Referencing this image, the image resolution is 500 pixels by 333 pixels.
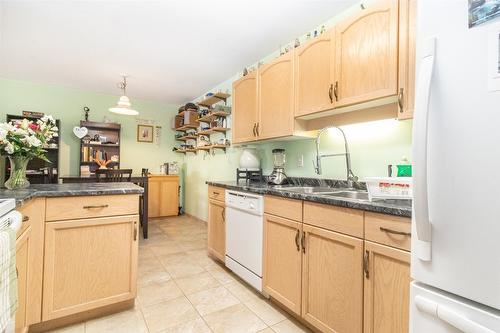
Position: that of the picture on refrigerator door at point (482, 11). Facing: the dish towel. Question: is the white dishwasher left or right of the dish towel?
right

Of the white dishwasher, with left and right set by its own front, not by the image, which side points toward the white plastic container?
left

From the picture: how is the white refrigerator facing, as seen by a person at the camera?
facing the viewer and to the left of the viewer

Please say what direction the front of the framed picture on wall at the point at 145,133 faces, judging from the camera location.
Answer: facing the viewer

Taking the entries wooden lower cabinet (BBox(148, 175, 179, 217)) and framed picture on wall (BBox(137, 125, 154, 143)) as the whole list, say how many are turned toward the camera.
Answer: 2

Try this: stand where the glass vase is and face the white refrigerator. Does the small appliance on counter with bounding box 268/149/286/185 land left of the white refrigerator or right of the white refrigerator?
left

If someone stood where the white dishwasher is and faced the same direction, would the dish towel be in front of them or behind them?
in front

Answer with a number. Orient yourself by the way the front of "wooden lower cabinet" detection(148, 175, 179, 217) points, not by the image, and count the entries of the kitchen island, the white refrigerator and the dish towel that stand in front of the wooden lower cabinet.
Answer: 3

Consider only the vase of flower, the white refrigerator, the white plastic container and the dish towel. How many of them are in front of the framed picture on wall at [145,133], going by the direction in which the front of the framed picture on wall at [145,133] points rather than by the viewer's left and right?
4

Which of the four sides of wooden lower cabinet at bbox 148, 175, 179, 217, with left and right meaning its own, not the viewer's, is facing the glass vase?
front

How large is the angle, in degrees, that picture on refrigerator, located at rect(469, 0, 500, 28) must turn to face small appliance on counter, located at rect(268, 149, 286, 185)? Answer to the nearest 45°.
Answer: approximately 90° to its right

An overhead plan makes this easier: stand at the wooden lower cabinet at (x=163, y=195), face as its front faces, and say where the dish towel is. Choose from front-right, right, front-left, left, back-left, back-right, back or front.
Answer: front

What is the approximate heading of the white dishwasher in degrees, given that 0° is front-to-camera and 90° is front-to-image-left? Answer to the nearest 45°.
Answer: approximately 45°

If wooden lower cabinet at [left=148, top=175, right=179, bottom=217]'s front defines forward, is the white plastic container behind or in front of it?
in front

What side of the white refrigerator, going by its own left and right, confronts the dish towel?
front
